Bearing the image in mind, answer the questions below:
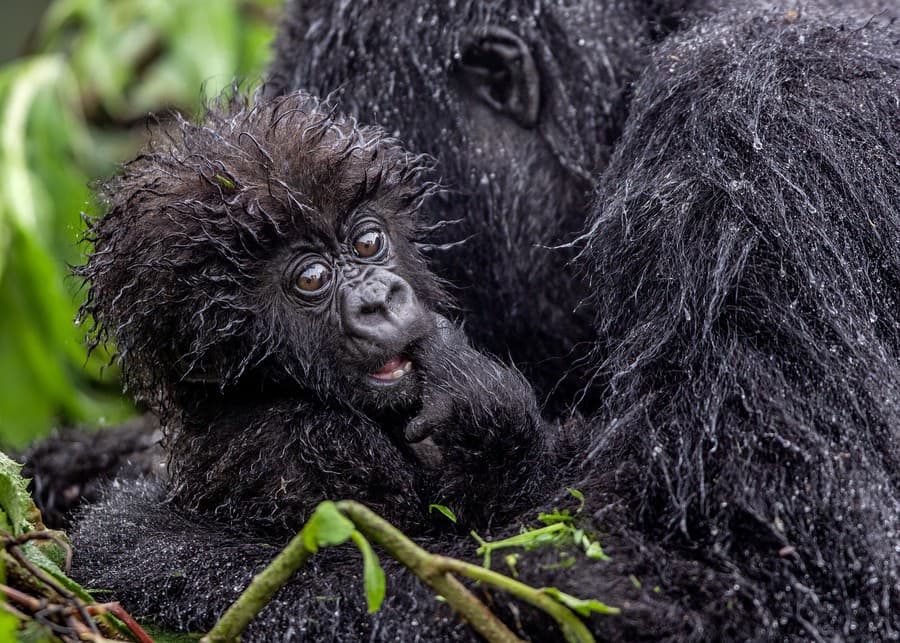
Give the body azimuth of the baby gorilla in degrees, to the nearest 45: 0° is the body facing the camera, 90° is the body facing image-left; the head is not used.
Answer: approximately 315°

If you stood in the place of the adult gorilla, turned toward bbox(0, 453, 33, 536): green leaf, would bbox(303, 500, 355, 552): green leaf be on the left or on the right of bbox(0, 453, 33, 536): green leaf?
left
